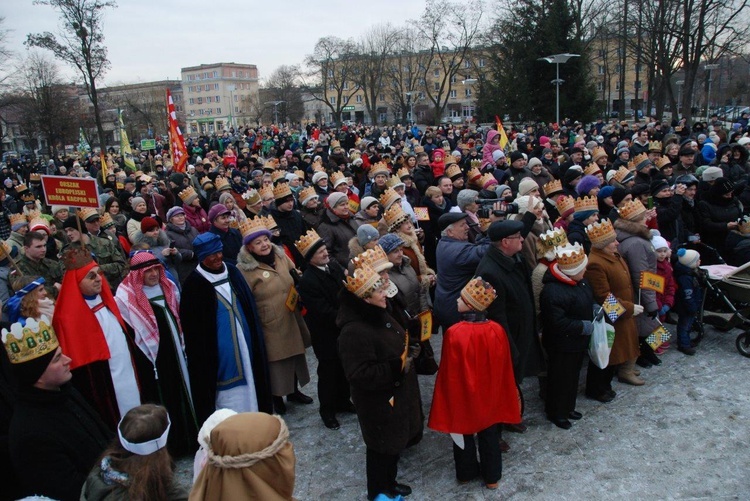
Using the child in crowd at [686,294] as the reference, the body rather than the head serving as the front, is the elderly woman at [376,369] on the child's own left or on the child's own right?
on the child's own right

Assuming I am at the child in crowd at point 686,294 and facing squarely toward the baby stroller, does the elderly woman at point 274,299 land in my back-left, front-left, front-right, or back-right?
back-right

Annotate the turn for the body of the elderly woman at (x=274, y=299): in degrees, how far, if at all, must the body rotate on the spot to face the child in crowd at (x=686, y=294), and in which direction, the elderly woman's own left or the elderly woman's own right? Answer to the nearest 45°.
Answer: approximately 45° to the elderly woman's own left

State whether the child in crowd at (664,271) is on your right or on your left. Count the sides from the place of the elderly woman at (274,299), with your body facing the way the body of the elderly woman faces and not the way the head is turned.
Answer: on your left
